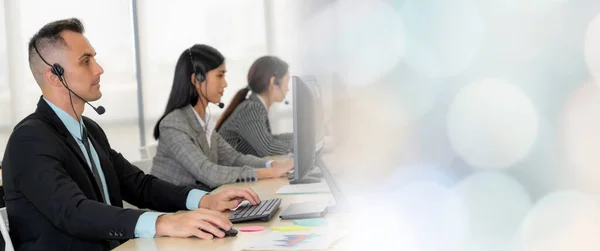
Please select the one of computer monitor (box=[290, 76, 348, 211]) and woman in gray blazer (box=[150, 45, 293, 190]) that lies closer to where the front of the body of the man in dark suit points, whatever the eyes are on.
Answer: the computer monitor

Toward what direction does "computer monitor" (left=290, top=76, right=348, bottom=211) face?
to the viewer's left

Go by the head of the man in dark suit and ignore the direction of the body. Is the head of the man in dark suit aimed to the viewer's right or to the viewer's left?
to the viewer's right

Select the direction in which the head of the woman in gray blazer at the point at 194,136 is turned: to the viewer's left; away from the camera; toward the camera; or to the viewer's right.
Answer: to the viewer's right

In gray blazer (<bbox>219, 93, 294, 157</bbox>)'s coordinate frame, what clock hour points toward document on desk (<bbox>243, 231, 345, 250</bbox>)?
The document on desk is roughly at 3 o'clock from the gray blazer.

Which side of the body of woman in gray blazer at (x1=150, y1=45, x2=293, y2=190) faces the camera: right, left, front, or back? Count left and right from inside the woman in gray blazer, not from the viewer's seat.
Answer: right

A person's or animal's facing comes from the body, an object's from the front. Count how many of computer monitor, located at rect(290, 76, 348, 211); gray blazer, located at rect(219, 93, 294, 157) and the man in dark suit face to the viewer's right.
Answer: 2

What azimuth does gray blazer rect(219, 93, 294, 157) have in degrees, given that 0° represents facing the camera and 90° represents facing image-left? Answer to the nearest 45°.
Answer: approximately 270°

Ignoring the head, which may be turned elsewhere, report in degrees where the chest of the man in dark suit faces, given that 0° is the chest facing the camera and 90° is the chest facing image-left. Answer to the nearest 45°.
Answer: approximately 270°
